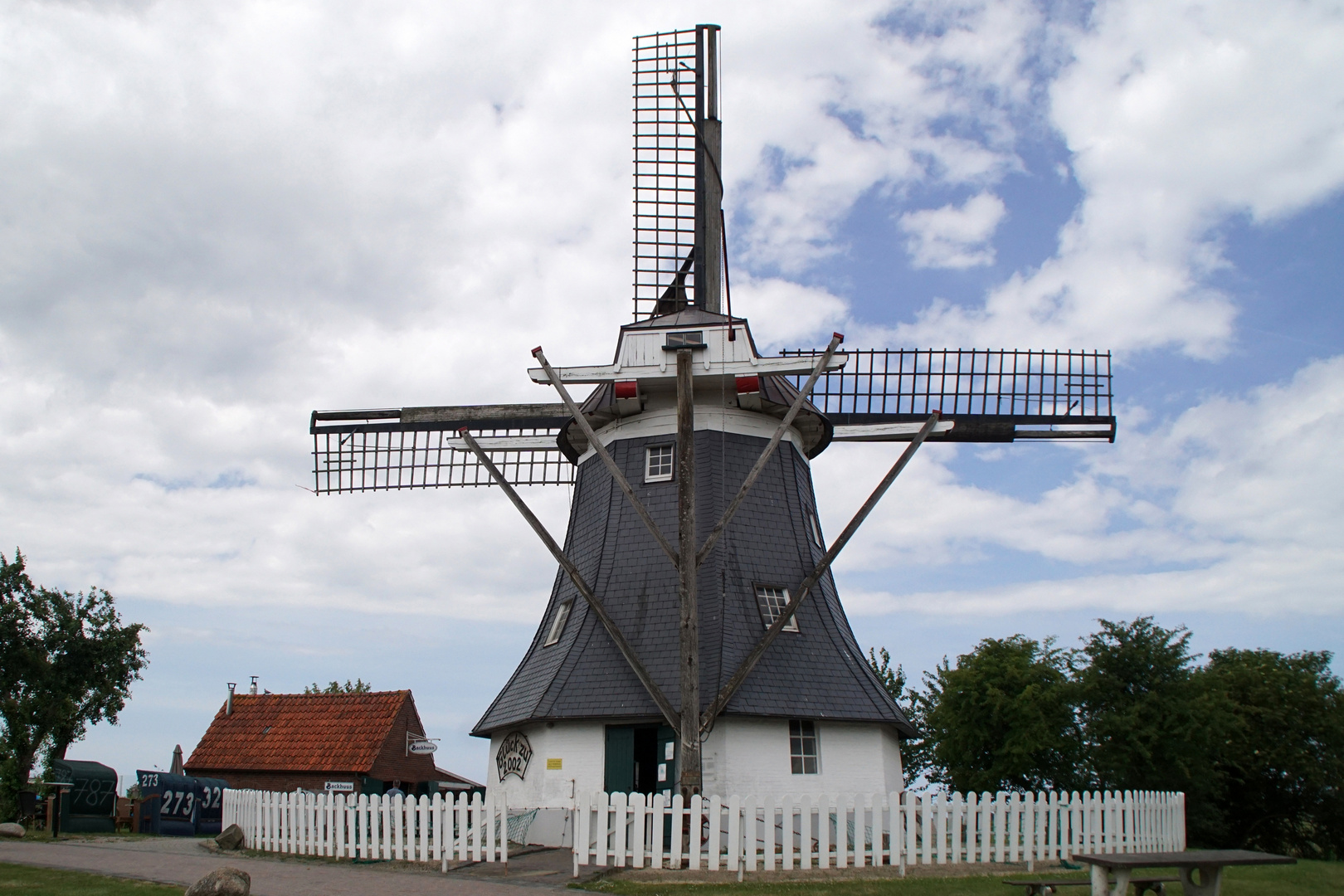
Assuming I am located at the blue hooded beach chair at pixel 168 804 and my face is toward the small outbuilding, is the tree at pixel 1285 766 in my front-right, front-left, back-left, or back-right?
front-right
